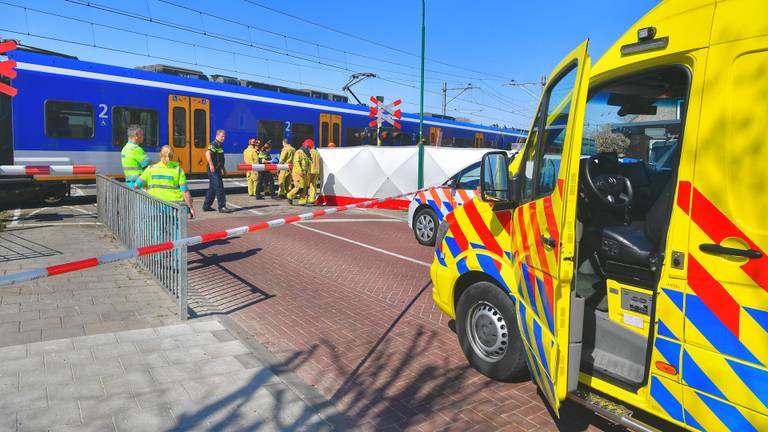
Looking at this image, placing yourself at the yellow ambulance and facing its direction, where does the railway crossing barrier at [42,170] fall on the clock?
The railway crossing barrier is roughly at 11 o'clock from the yellow ambulance.

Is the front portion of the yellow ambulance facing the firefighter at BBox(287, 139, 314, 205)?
yes

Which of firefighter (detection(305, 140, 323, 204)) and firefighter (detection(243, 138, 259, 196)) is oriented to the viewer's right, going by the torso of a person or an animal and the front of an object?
firefighter (detection(243, 138, 259, 196))

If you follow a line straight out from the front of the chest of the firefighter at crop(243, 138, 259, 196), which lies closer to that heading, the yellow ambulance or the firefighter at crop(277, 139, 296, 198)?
the firefighter

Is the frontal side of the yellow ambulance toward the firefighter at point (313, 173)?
yes

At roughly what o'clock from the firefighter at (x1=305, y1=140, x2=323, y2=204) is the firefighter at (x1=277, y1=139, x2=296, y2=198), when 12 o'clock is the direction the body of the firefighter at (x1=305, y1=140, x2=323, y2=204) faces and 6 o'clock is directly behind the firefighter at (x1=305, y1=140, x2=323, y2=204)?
the firefighter at (x1=277, y1=139, x2=296, y2=198) is roughly at 1 o'clock from the firefighter at (x1=305, y1=140, x2=323, y2=204).

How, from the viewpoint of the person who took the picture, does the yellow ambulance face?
facing away from the viewer and to the left of the viewer

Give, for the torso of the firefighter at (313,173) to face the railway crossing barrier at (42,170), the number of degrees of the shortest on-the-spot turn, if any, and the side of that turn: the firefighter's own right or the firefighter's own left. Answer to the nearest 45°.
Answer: approximately 45° to the firefighter's own left

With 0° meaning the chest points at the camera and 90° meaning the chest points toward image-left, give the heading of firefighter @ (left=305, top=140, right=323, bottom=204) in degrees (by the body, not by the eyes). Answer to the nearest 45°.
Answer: approximately 90°

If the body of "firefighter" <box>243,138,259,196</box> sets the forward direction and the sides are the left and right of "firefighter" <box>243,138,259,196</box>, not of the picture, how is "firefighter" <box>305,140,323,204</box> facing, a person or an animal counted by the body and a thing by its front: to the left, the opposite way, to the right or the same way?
the opposite way

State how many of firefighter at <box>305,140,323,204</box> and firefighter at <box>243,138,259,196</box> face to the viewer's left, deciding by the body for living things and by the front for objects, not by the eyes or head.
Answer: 1

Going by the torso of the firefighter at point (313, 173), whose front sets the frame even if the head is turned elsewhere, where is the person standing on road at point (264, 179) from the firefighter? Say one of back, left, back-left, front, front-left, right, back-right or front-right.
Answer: front-right
